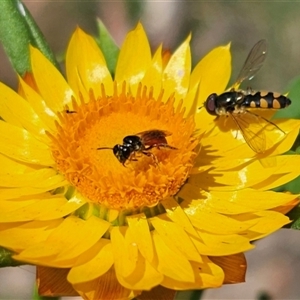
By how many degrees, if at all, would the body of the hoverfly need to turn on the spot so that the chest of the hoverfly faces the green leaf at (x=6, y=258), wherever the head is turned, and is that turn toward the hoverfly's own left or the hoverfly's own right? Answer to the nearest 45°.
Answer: approximately 45° to the hoverfly's own left

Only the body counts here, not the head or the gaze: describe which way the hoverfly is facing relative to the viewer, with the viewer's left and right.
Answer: facing to the left of the viewer

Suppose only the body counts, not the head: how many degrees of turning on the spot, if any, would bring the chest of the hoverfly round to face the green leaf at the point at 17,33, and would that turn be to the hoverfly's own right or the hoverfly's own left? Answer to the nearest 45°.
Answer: approximately 45° to the hoverfly's own left
